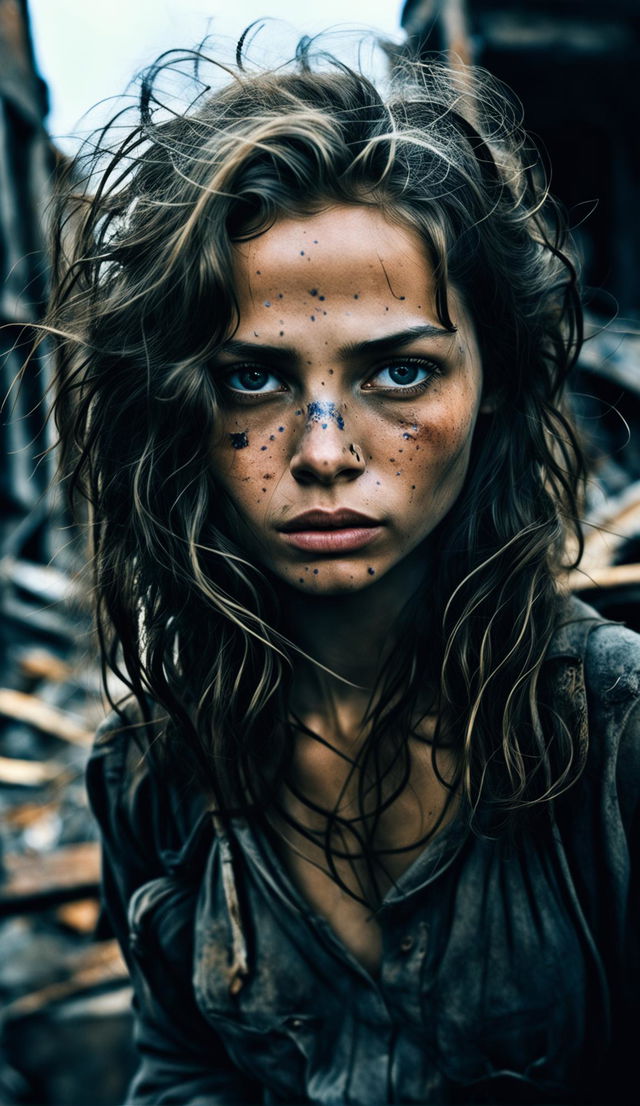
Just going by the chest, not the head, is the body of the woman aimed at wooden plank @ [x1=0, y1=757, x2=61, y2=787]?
no

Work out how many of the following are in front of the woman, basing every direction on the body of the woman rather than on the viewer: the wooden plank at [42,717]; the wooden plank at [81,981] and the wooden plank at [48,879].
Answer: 0

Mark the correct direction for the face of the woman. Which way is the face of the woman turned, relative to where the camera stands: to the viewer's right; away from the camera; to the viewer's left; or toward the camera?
toward the camera

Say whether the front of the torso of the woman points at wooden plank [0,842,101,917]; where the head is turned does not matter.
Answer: no

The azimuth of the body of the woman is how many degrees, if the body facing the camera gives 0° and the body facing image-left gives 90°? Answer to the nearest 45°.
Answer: approximately 0°

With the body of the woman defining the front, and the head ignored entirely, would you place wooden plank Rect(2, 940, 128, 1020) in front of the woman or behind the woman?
behind

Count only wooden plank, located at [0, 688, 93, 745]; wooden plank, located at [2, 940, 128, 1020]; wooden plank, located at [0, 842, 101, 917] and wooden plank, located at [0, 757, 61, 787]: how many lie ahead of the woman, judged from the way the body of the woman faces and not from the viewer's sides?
0

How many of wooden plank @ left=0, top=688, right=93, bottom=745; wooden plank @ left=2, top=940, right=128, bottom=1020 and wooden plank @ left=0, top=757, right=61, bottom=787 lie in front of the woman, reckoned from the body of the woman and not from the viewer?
0

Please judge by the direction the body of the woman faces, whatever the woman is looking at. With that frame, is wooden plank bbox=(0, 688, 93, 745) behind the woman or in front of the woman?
behind
